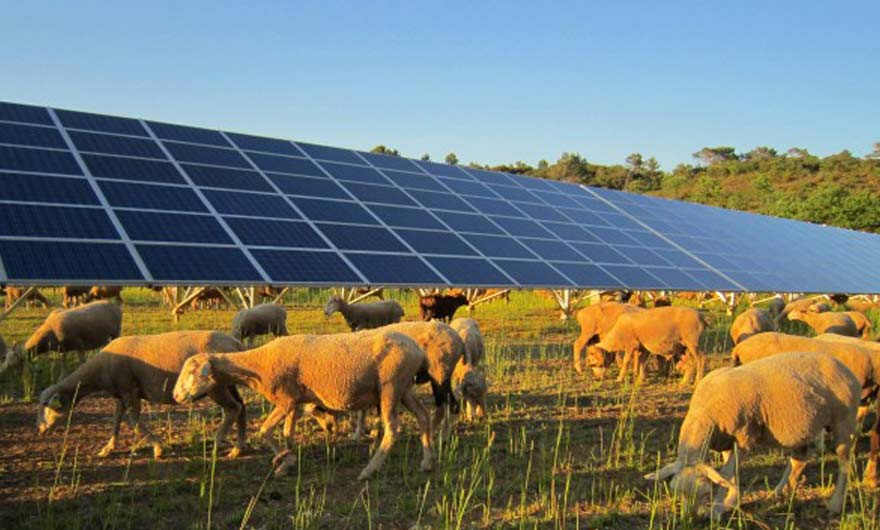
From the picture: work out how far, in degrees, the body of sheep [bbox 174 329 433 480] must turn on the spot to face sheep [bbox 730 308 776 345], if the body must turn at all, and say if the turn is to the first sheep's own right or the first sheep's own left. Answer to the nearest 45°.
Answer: approximately 135° to the first sheep's own right

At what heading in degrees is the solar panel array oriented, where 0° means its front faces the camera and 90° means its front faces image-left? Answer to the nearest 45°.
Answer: approximately 315°

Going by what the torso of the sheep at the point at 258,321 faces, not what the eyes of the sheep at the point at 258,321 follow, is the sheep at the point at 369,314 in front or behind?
behind

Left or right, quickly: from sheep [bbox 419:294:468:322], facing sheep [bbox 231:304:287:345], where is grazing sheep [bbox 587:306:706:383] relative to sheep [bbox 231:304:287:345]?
left

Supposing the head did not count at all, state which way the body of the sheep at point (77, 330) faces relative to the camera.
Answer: to the viewer's left

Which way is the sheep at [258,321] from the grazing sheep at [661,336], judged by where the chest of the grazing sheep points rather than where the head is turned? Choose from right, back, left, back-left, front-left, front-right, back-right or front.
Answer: front

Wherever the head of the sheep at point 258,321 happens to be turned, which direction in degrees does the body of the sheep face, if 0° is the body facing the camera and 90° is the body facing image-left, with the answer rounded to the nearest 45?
approximately 90°

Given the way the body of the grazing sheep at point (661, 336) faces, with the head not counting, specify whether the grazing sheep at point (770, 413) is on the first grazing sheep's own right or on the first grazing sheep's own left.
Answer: on the first grazing sheep's own left

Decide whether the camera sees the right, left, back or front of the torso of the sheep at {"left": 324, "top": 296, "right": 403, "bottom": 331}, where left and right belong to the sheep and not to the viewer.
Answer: left

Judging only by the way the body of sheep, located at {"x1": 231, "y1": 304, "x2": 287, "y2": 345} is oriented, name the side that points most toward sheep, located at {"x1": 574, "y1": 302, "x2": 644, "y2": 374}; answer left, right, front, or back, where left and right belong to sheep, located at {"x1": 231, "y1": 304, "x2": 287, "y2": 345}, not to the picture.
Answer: back
